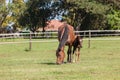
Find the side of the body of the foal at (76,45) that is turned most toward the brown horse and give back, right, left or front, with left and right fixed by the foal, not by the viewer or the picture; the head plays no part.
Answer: right
